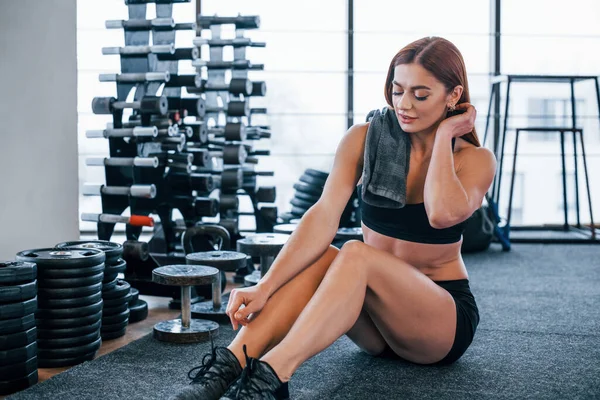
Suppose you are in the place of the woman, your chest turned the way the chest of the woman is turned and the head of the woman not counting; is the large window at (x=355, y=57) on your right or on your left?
on your right

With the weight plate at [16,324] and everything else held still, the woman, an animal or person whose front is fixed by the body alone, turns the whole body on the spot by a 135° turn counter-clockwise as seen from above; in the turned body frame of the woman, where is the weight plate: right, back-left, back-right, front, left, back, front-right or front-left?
back

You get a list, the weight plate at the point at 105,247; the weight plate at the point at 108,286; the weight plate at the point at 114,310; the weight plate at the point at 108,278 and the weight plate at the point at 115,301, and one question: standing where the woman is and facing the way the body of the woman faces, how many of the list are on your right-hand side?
5

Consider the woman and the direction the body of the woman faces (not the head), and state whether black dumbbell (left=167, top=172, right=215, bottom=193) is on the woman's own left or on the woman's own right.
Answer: on the woman's own right

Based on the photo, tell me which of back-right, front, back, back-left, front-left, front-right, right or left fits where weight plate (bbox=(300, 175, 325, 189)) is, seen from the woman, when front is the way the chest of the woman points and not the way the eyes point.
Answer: back-right

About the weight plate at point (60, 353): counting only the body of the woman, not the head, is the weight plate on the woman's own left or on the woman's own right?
on the woman's own right

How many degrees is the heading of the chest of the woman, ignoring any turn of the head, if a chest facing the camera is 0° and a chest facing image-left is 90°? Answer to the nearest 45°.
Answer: approximately 45°

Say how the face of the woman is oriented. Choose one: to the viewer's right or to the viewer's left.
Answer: to the viewer's left

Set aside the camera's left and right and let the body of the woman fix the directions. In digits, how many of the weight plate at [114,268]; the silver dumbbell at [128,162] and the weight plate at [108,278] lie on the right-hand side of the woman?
3

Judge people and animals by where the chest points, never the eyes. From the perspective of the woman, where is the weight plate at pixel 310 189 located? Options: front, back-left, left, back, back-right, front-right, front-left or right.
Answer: back-right

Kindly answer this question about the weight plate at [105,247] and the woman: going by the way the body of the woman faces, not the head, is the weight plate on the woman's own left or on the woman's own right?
on the woman's own right

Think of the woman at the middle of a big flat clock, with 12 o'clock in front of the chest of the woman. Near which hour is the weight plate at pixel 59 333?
The weight plate is roughly at 2 o'clock from the woman.

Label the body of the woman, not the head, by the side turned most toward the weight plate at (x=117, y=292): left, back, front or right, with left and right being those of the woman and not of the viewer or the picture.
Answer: right

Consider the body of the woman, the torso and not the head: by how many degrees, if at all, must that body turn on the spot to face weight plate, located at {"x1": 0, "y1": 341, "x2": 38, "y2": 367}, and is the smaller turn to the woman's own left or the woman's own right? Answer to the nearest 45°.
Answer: approximately 45° to the woman's own right
